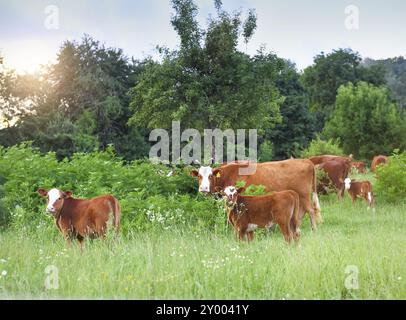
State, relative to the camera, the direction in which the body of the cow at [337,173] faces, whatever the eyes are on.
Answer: to the viewer's left

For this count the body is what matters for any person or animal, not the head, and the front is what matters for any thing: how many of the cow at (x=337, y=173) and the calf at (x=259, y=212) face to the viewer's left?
2

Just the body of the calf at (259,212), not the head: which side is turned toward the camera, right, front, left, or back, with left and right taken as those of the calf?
left

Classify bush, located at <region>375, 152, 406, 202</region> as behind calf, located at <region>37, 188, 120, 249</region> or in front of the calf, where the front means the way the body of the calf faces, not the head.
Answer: behind

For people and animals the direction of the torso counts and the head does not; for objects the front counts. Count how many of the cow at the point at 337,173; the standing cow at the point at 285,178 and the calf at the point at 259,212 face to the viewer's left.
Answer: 3

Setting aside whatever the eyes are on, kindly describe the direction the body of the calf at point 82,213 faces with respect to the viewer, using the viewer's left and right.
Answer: facing the viewer and to the left of the viewer

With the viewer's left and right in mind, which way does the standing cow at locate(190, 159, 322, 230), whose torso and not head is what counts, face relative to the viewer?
facing to the left of the viewer

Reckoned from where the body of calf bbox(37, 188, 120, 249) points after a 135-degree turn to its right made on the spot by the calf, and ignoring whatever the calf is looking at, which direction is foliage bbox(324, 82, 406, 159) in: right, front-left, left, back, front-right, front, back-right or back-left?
front-right
